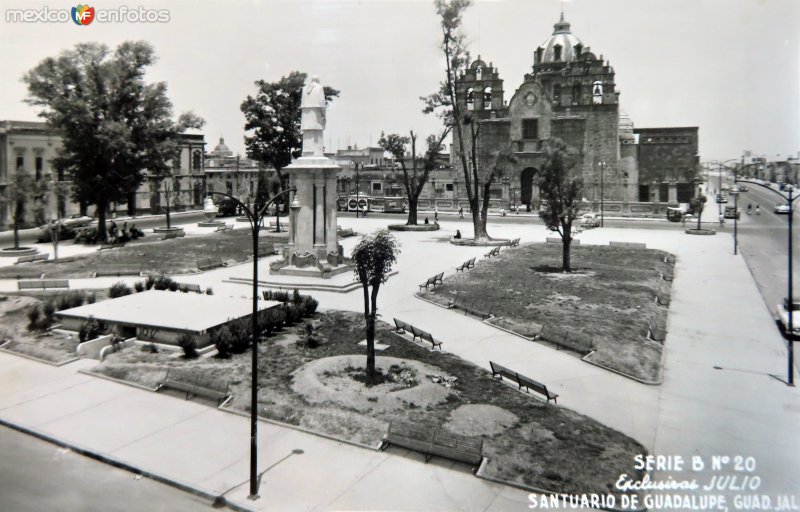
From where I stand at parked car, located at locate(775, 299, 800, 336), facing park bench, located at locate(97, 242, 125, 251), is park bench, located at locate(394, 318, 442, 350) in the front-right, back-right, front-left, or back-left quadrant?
front-left

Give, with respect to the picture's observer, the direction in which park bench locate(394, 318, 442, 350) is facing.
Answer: facing away from the viewer and to the right of the viewer

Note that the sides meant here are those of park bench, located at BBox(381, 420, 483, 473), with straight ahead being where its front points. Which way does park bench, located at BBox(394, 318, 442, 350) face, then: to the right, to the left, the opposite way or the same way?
the opposite way

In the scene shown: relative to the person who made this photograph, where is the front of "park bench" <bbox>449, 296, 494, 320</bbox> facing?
facing the viewer and to the left of the viewer

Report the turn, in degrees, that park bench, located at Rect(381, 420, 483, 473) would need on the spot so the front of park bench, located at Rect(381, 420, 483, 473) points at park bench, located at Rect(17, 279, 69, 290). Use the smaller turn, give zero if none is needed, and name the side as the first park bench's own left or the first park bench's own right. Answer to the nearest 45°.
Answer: approximately 90° to the first park bench's own right

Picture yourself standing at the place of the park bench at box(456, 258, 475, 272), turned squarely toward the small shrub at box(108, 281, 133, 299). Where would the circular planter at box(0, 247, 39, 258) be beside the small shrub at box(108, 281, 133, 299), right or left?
right

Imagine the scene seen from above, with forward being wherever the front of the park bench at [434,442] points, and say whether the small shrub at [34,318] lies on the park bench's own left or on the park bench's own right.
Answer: on the park bench's own right

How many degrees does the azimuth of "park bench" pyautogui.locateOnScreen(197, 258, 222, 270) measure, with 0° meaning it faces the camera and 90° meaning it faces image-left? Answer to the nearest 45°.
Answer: approximately 315°

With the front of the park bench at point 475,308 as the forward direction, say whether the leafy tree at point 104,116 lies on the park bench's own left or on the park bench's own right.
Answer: on the park bench's own right

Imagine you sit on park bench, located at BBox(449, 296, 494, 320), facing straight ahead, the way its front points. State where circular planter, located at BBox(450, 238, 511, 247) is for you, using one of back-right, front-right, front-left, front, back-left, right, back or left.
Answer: back-right

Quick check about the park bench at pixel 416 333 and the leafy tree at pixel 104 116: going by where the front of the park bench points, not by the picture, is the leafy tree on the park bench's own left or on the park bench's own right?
on the park bench's own left
